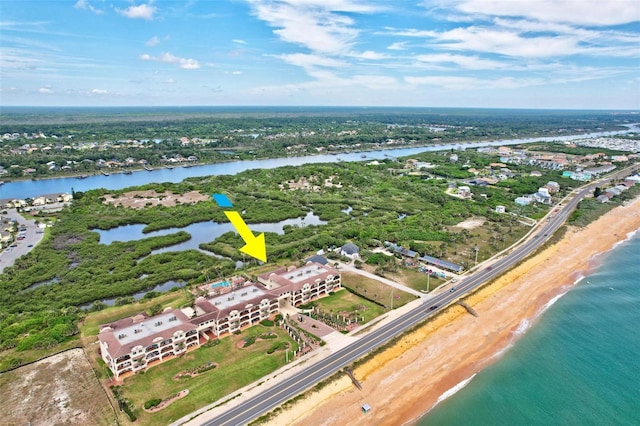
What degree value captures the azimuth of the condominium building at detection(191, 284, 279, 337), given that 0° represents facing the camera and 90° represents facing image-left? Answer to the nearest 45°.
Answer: approximately 315°

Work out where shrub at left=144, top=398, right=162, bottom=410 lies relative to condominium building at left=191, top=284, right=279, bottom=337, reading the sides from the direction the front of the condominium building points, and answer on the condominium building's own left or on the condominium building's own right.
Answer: on the condominium building's own right

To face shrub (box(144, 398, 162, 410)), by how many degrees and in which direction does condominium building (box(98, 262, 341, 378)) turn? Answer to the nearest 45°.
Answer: approximately 45° to its right

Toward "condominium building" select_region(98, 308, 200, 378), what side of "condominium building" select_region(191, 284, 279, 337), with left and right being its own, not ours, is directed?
right

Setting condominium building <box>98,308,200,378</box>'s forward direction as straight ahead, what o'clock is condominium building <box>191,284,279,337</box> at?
condominium building <box>191,284,279,337</box> is roughly at 10 o'clock from condominium building <box>98,308,200,378</box>.

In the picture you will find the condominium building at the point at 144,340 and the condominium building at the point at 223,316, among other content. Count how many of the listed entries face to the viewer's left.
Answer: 0

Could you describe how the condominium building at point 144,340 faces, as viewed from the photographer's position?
facing the viewer and to the right of the viewer

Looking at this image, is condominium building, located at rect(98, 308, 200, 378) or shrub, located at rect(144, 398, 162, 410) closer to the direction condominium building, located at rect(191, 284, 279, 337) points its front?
the shrub

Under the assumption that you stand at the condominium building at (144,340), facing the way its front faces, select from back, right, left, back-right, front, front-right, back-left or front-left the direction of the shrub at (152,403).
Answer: front-right
